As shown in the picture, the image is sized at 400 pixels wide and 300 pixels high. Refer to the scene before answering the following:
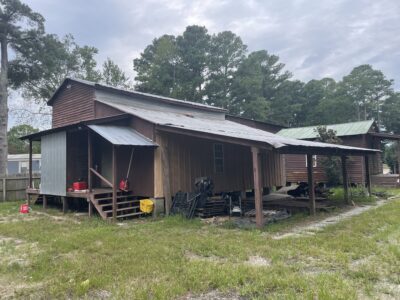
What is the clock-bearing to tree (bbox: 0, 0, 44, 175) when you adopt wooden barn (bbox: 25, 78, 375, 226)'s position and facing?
The tree is roughly at 3 o'clock from the wooden barn.

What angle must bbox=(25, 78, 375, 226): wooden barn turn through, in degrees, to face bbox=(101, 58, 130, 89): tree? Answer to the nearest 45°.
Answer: approximately 135° to its right

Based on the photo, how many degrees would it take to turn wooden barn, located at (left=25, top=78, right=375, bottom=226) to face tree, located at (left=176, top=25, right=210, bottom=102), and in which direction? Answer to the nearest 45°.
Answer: approximately 135° to its right

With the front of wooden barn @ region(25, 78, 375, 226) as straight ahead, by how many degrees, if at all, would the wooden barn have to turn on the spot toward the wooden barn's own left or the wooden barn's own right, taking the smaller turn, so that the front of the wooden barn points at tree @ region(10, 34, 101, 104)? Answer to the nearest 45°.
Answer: approximately 90° to the wooden barn's own right

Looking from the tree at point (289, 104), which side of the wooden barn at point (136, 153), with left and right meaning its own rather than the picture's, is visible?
back

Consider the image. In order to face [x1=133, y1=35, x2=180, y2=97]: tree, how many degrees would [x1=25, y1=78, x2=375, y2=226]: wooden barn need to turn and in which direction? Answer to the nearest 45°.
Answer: approximately 135° to its right

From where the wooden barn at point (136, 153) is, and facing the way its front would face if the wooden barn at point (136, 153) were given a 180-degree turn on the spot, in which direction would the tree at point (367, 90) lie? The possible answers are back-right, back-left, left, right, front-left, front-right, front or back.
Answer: front

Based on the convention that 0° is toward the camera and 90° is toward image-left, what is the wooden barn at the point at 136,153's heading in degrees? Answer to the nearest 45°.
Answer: approximately 45°

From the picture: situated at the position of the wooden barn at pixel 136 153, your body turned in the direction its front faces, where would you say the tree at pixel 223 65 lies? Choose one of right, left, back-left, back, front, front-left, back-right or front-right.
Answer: back-right
